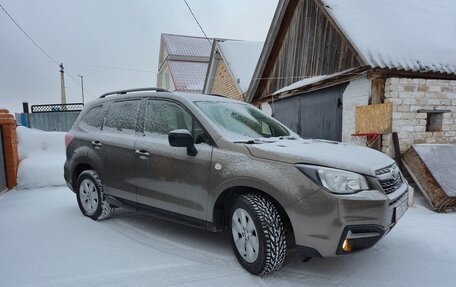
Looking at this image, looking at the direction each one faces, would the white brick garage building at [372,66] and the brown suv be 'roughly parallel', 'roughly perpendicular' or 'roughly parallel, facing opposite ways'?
roughly perpendicular

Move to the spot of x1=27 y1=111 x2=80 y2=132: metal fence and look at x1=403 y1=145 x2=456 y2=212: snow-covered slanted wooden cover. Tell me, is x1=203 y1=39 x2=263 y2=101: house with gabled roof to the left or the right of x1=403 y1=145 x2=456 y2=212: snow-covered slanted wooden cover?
left

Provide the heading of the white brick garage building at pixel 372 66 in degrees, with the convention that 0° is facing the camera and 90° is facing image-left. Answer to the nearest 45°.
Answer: approximately 45°

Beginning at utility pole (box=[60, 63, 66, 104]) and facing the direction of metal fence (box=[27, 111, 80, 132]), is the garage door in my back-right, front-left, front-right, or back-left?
front-left

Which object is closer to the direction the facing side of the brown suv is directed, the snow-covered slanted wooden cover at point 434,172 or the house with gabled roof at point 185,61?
the snow-covered slanted wooden cover

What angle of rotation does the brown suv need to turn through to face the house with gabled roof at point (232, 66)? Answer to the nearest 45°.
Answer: approximately 135° to its left

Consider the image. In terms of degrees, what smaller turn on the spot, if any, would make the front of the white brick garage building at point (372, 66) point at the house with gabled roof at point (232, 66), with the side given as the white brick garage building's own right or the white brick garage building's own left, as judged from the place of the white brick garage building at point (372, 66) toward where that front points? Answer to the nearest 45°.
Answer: approximately 90° to the white brick garage building's own right

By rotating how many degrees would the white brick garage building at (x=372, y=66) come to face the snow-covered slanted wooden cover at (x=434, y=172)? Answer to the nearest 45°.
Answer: approximately 90° to its left

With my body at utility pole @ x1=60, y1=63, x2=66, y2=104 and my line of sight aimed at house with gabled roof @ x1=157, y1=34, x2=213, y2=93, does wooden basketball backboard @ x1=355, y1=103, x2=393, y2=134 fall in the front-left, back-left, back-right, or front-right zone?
front-right

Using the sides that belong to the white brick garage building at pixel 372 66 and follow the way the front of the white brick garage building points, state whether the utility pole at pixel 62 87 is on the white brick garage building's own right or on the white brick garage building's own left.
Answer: on the white brick garage building's own right

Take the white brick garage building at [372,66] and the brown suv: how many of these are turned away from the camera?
0

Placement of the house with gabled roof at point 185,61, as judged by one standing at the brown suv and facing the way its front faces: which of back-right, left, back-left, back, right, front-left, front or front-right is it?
back-left
